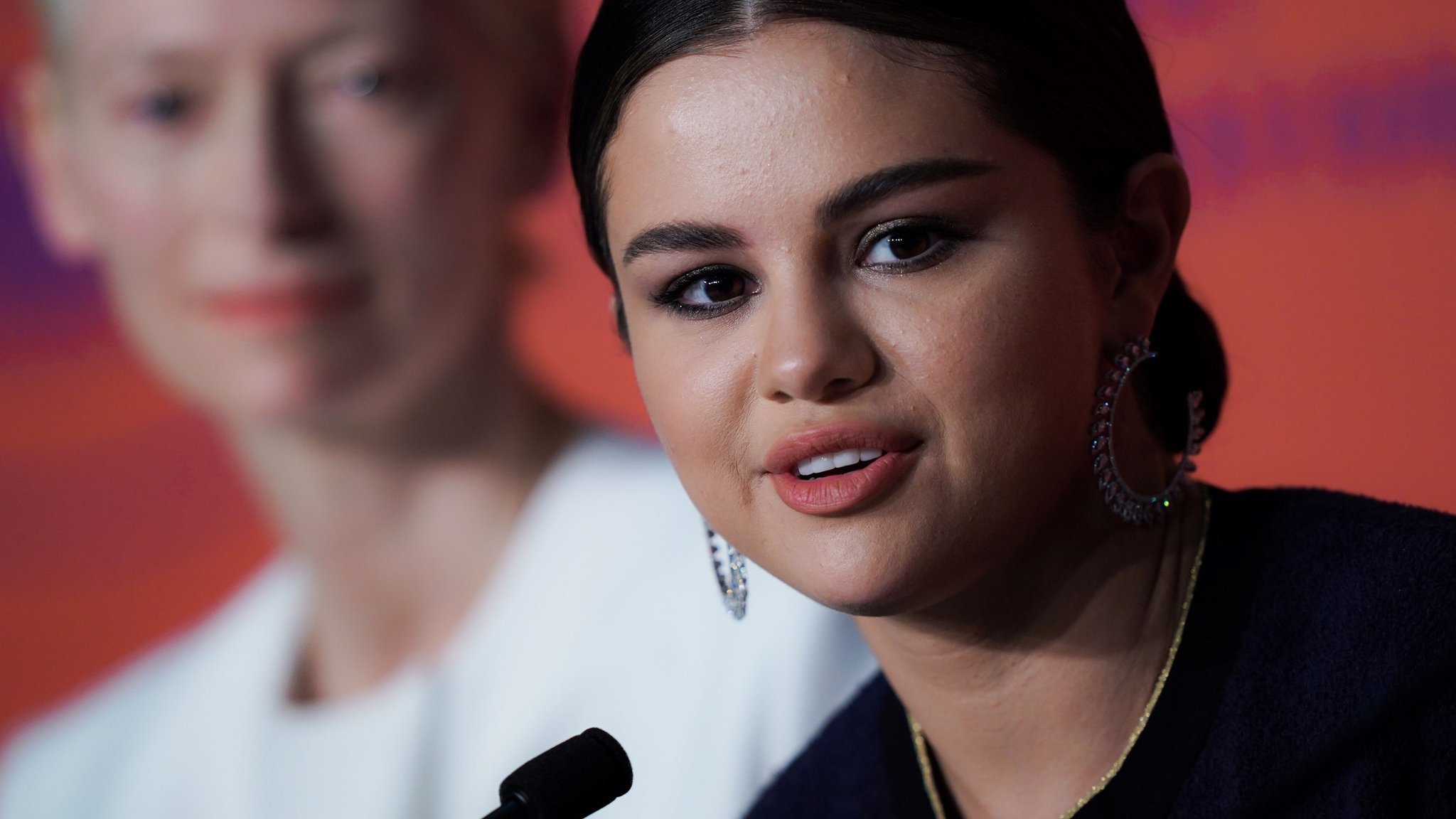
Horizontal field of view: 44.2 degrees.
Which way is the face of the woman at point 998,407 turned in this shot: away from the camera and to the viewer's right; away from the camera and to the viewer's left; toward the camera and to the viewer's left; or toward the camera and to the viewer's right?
toward the camera and to the viewer's left

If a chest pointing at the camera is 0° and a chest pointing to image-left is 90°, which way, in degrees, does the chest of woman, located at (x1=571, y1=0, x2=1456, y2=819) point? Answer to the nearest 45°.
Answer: approximately 45°

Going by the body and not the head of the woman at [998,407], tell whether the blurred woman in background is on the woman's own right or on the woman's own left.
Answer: on the woman's own right
